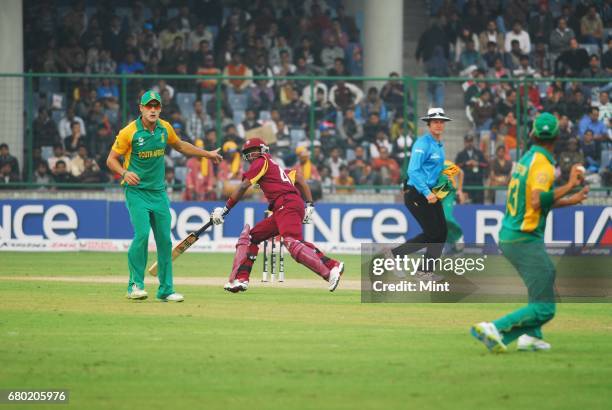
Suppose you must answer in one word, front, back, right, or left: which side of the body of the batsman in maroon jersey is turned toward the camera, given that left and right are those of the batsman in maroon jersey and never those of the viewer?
left

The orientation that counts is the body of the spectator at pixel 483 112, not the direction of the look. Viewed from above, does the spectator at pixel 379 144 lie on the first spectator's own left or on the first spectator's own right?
on the first spectator's own right

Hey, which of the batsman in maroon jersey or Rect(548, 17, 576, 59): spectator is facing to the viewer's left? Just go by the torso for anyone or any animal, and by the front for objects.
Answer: the batsman in maroon jersey

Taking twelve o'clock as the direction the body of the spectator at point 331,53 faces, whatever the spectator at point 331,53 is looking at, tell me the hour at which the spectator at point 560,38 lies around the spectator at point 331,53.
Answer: the spectator at point 560,38 is roughly at 9 o'clock from the spectator at point 331,53.

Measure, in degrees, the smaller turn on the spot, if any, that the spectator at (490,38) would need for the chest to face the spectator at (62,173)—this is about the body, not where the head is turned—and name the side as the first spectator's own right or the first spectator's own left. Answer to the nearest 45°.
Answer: approximately 45° to the first spectator's own right

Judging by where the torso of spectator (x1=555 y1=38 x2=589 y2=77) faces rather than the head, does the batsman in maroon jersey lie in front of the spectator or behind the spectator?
in front

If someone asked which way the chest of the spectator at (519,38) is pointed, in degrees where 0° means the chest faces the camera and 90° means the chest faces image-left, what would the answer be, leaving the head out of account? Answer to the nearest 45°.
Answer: approximately 0°

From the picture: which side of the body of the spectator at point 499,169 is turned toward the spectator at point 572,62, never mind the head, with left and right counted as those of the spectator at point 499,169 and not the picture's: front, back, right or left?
back

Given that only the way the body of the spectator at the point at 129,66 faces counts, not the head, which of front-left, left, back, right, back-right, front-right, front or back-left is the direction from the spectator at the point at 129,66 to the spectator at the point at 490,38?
left

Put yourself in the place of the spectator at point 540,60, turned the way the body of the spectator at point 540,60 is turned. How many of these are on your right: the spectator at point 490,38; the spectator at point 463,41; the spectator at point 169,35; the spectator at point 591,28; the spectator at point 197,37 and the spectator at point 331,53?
5

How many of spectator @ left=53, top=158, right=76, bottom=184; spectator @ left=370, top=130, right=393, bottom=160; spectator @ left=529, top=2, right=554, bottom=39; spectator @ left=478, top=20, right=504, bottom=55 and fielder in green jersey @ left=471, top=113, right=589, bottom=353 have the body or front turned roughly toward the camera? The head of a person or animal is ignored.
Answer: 4

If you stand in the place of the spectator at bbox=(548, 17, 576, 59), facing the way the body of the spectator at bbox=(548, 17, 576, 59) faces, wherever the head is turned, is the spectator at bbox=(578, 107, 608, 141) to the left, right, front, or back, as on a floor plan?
front
